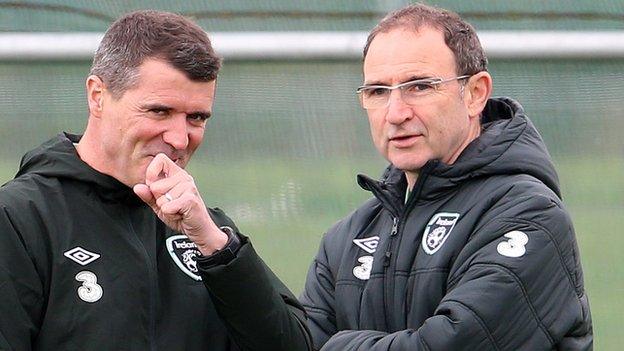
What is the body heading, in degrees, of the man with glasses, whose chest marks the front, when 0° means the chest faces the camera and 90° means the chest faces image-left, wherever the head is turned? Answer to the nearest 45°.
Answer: approximately 45°
